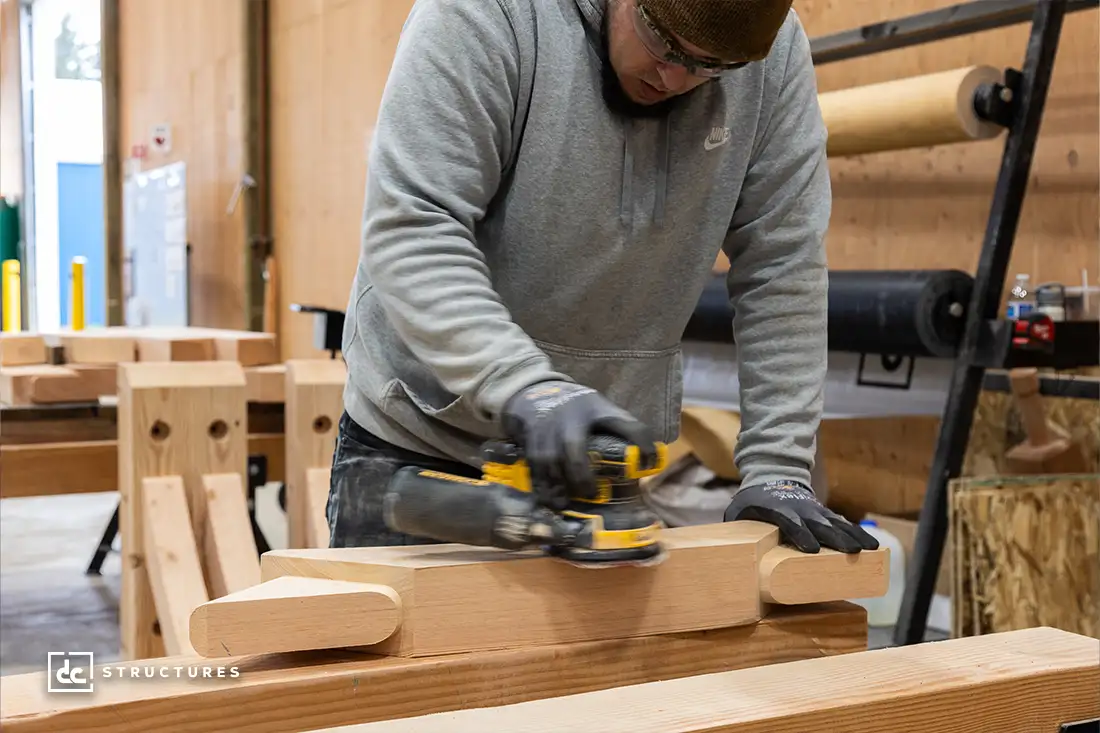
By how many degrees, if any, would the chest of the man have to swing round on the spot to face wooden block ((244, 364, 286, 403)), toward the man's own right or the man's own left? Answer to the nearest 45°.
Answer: approximately 180°

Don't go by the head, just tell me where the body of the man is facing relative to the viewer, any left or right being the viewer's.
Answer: facing the viewer and to the right of the viewer

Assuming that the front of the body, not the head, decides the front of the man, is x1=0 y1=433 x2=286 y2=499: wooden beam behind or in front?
behind

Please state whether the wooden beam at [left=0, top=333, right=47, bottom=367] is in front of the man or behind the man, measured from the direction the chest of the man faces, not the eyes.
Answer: behind

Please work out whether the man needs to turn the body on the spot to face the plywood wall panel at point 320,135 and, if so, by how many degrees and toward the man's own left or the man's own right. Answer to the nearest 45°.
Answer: approximately 135° to the man's own left

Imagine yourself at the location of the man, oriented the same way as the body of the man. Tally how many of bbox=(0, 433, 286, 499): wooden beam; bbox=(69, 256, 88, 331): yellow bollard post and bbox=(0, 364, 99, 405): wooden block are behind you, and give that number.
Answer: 3

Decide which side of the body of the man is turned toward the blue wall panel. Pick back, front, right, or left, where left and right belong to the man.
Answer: back

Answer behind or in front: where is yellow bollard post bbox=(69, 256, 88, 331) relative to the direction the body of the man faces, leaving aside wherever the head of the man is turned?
behind
